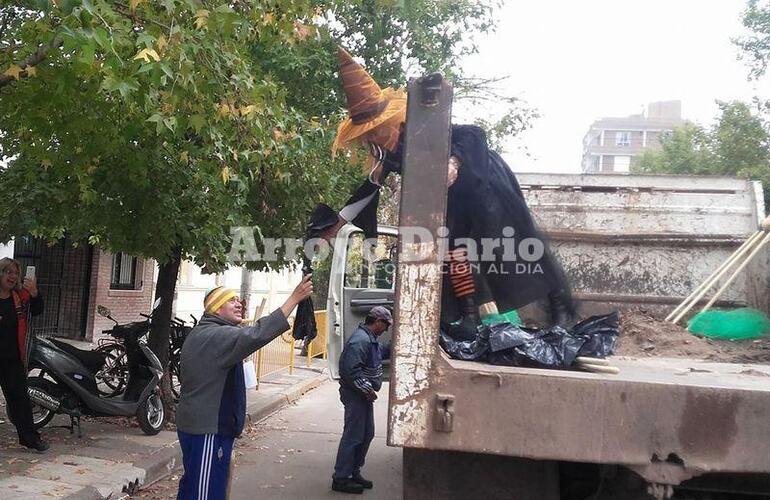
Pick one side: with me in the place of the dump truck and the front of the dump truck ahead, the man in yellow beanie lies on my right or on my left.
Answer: on my left

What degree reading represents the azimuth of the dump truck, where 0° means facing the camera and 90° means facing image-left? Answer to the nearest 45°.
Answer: approximately 180°

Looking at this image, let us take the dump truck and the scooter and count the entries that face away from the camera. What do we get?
1

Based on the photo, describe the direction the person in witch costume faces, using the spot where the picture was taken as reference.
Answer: facing to the left of the viewer

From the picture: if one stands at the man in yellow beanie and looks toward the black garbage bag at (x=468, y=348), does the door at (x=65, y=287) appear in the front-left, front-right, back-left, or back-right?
back-left

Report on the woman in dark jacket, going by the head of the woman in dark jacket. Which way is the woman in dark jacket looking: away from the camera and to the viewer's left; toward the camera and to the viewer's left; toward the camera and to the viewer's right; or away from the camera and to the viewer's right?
toward the camera and to the viewer's right

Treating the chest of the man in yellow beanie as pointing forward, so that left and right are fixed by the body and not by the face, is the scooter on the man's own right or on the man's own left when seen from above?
on the man's own left

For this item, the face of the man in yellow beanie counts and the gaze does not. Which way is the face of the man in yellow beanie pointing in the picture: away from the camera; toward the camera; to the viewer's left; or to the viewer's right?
to the viewer's right

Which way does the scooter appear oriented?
to the viewer's right

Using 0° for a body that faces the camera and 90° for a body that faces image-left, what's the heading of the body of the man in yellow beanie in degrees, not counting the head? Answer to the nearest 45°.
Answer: approximately 270°

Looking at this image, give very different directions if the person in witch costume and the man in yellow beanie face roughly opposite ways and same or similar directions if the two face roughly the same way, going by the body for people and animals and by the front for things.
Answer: very different directions
